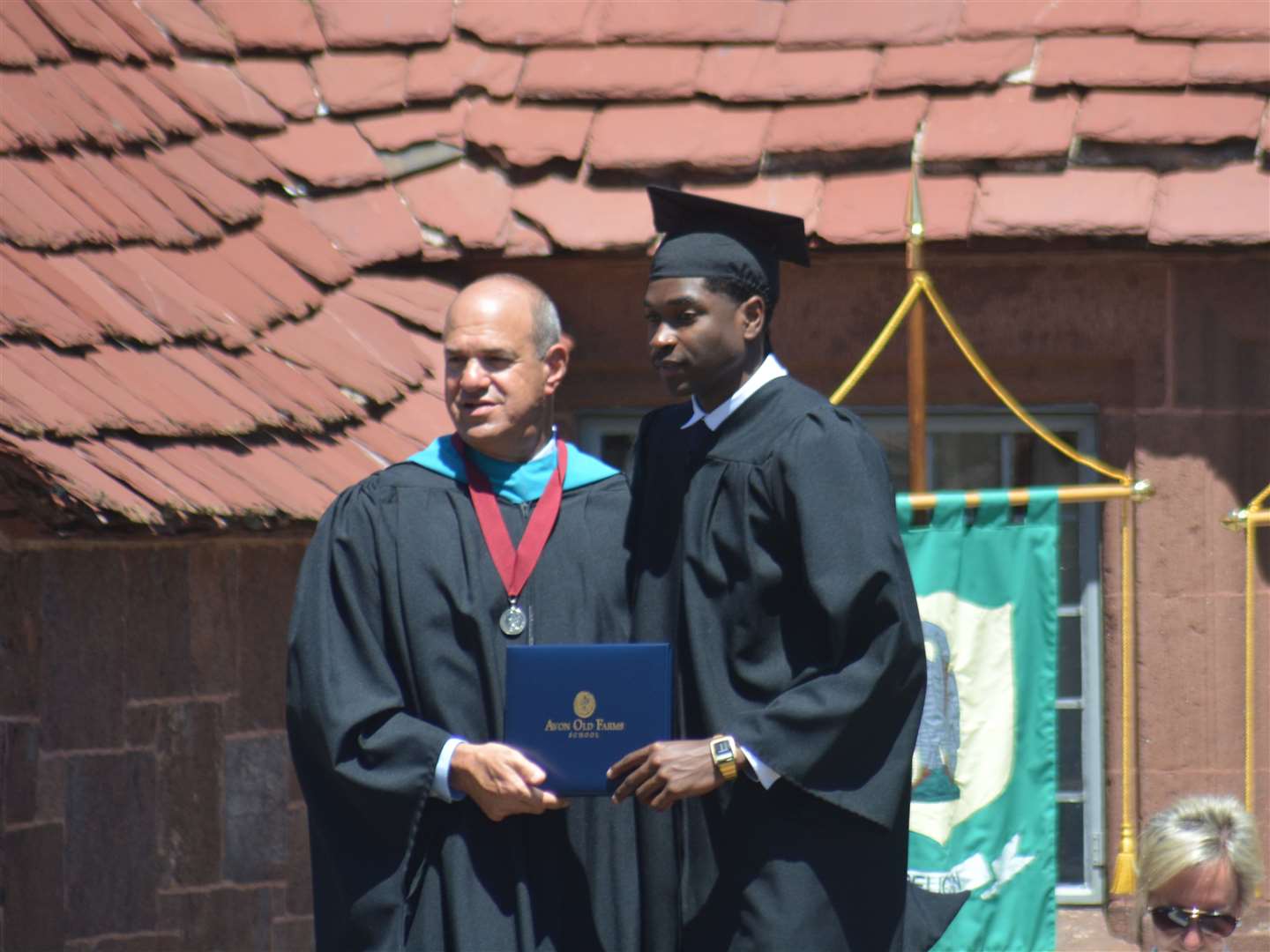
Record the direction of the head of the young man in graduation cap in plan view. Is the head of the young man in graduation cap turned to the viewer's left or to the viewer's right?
to the viewer's left

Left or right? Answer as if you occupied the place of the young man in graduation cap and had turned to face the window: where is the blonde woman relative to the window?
right

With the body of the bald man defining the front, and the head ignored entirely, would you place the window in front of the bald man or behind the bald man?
behind

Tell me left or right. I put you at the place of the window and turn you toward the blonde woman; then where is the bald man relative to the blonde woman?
right

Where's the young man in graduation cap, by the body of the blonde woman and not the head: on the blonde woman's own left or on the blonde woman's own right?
on the blonde woman's own right

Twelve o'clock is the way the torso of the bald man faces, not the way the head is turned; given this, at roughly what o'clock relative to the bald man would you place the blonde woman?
The blonde woman is roughly at 9 o'clock from the bald man.

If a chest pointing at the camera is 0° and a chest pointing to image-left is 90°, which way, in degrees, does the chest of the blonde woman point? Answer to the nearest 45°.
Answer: approximately 0°

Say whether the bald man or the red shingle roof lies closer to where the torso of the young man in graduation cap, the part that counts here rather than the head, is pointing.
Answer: the bald man

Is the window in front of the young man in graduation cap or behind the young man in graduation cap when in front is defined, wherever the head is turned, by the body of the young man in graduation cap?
behind

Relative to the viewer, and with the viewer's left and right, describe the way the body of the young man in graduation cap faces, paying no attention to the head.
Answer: facing the viewer and to the left of the viewer
